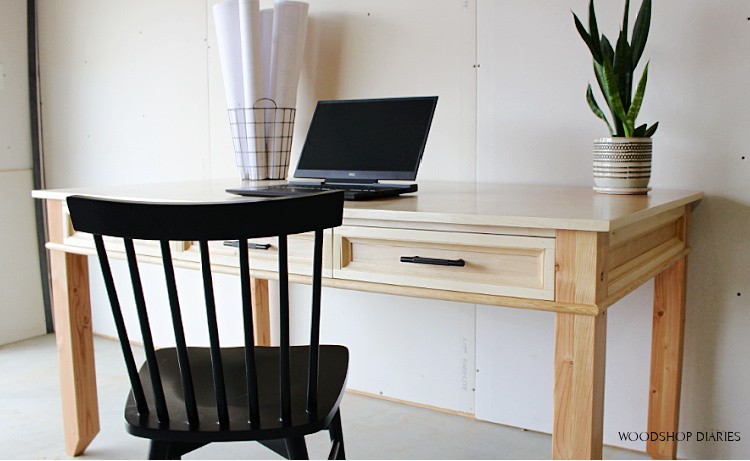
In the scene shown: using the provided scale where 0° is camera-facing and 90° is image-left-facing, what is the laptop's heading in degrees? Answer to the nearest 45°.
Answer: approximately 45°

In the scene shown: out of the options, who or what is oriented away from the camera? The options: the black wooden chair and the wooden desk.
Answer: the black wooden chair

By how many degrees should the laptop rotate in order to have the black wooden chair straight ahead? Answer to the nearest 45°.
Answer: approximately 45° to its left

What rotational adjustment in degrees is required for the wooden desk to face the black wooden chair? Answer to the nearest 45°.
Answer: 0° — it already faces it

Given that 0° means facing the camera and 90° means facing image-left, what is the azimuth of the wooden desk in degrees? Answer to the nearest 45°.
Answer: approximately 45°

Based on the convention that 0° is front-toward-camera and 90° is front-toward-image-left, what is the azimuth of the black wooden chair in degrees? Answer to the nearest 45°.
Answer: approximately 180°

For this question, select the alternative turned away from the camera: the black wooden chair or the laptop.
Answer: the black wooden chair

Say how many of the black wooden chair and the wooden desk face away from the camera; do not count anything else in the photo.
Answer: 1

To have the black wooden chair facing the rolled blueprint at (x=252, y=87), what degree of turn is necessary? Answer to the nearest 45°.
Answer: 0° — it already faces it
